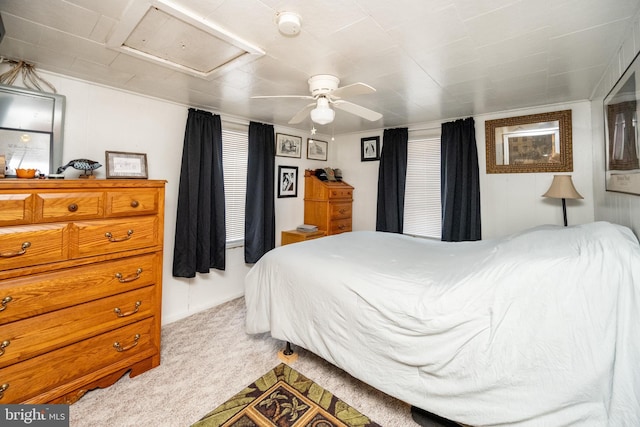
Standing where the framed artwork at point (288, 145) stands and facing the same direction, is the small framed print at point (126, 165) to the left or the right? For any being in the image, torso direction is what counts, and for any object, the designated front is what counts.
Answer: on its right

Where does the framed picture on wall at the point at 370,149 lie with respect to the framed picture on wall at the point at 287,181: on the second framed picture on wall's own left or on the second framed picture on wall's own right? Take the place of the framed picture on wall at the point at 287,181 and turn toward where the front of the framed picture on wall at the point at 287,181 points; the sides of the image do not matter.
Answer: on the second framed picture on wall's own left

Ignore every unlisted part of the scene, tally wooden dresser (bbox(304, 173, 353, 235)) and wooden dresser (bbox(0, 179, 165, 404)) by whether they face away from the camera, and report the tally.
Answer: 0

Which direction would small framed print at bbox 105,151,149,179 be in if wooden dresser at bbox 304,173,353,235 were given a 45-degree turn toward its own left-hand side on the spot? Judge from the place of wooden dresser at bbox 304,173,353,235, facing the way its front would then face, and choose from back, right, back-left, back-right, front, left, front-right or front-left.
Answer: back-right

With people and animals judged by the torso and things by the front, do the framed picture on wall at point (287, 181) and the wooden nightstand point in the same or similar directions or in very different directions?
same or similar directions

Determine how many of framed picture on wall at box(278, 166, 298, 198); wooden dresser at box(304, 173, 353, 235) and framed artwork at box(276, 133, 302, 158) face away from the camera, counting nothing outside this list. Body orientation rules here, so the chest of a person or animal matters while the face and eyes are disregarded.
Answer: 0

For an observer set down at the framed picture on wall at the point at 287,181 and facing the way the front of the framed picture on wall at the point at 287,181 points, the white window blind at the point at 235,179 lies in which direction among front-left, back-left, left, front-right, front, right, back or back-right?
right

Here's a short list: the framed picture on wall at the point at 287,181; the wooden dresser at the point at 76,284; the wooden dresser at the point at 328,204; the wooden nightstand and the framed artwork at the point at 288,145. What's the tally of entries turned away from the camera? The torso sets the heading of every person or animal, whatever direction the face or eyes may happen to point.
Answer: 0

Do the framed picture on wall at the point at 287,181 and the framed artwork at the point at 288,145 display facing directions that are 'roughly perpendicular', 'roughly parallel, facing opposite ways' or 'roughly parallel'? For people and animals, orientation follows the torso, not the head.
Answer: roughly parallel

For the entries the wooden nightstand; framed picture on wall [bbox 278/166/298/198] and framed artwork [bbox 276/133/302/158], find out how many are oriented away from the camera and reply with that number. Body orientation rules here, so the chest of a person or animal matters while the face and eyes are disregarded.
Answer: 0

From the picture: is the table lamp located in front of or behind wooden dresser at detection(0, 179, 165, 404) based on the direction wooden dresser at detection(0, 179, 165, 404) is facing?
in front

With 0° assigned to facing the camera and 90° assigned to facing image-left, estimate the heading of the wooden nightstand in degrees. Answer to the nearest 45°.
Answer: approximately 315°

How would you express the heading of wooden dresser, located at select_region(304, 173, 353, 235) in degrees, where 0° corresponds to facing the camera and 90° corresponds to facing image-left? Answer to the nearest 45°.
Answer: approximately 315°

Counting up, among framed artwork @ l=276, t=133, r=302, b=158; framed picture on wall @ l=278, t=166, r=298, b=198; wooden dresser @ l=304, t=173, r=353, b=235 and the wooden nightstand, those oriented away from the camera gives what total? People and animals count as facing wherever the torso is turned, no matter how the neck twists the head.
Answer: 0

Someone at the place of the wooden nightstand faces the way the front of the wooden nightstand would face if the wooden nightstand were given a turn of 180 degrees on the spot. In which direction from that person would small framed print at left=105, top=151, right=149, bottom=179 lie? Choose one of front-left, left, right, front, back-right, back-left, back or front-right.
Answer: left

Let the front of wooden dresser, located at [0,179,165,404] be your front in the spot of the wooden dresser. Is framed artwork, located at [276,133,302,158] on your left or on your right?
on your left
